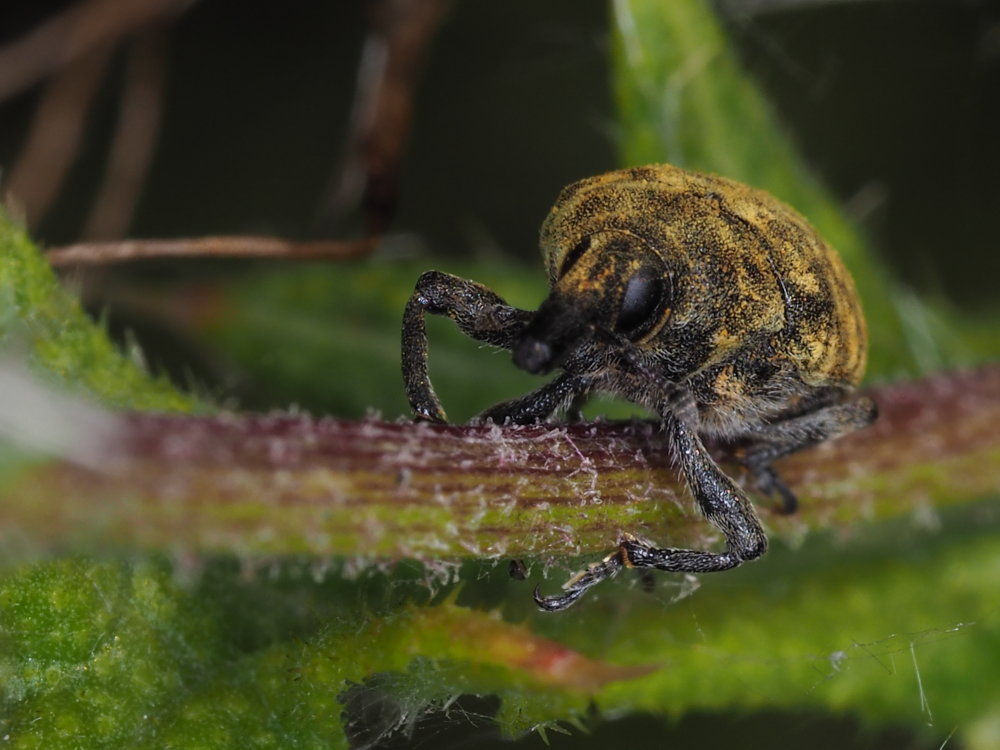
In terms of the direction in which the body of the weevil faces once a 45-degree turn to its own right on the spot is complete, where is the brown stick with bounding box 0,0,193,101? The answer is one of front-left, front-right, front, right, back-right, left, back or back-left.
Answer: front-right

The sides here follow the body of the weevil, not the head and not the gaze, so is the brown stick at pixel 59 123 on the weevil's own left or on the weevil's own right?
on the weevil's own right

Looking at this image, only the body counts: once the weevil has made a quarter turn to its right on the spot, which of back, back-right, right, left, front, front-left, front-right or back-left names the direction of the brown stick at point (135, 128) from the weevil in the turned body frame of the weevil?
front

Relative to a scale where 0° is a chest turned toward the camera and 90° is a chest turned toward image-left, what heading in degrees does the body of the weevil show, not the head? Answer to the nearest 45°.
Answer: approximately 45°
